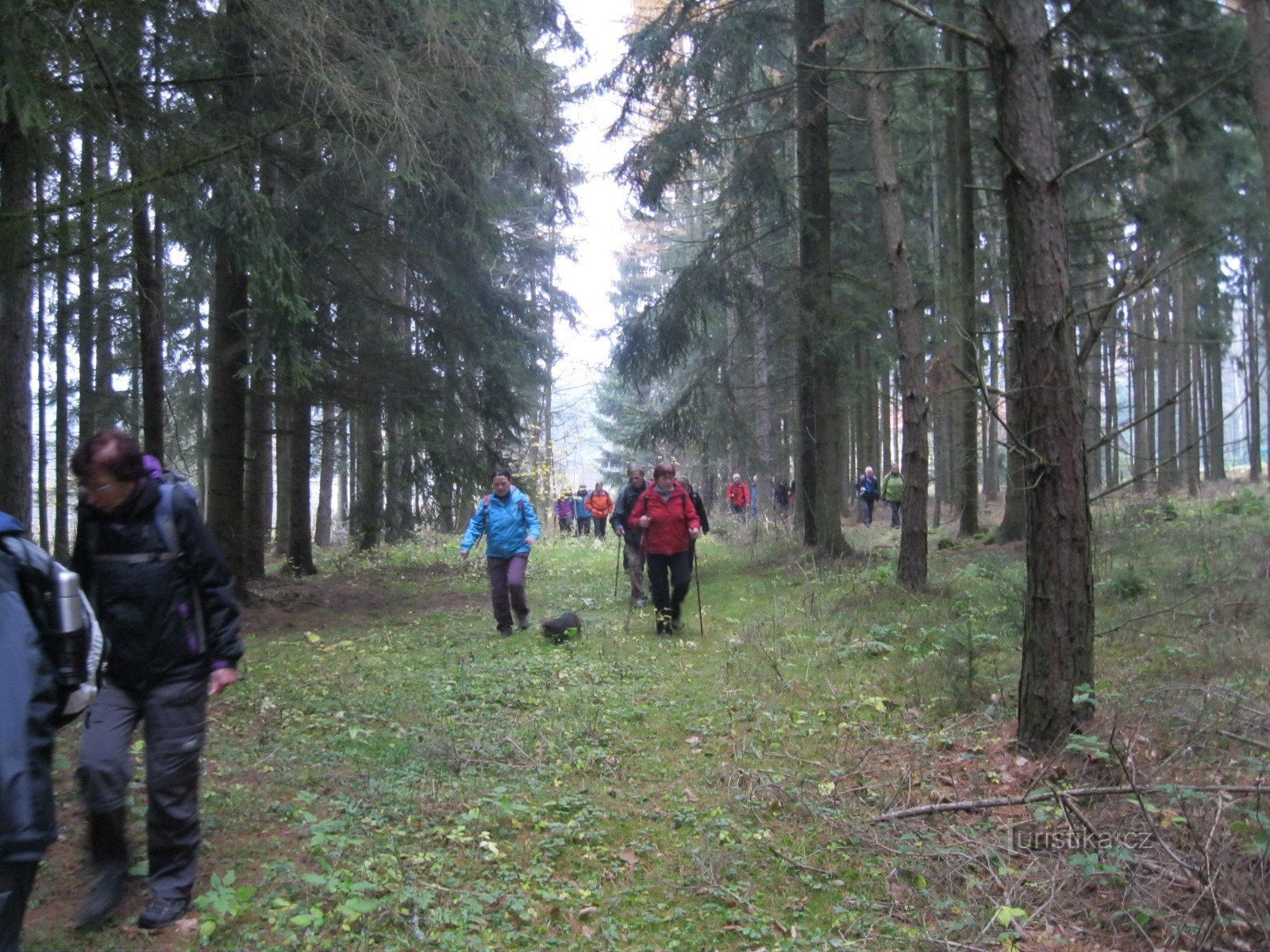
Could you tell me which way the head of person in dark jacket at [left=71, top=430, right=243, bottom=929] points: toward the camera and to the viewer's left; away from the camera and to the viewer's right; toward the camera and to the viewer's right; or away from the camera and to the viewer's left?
toward the camera and to the viewer's left

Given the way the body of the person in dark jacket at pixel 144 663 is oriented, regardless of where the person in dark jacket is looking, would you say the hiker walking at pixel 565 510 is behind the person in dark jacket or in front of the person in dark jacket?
behind

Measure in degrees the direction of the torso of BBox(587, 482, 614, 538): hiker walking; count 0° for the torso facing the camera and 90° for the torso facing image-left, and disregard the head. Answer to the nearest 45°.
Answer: approximately 0°

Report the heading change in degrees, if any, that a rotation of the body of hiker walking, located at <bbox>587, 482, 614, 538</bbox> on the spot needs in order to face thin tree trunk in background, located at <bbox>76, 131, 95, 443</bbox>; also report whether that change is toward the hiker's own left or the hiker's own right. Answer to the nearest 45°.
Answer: approximately 45° to the hiker's own right

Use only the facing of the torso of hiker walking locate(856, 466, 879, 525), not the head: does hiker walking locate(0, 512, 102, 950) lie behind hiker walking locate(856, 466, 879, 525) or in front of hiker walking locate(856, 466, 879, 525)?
in front

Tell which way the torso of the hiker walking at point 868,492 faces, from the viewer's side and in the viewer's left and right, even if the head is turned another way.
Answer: facing the viewer

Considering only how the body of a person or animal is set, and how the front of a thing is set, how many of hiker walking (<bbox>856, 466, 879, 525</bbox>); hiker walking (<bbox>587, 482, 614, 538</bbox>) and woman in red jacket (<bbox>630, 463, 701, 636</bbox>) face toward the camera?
3

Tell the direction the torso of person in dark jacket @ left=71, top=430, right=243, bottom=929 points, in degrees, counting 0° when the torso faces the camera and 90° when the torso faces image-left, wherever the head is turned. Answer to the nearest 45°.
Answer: approximately 45°

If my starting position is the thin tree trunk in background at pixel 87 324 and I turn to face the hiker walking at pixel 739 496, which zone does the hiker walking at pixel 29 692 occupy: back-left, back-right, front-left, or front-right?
back-right

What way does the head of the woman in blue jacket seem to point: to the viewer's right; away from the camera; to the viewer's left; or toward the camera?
toward the camera

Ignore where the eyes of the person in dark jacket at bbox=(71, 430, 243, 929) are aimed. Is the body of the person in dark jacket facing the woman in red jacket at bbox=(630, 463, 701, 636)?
no

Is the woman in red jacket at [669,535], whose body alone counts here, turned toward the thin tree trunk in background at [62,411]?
no

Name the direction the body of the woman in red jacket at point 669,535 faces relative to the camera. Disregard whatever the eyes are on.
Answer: toward the camera

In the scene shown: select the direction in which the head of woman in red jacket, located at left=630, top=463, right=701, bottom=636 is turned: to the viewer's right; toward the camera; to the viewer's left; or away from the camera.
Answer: toward the camera

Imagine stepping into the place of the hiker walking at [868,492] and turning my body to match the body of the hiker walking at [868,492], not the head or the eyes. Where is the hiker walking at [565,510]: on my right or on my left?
on my right
